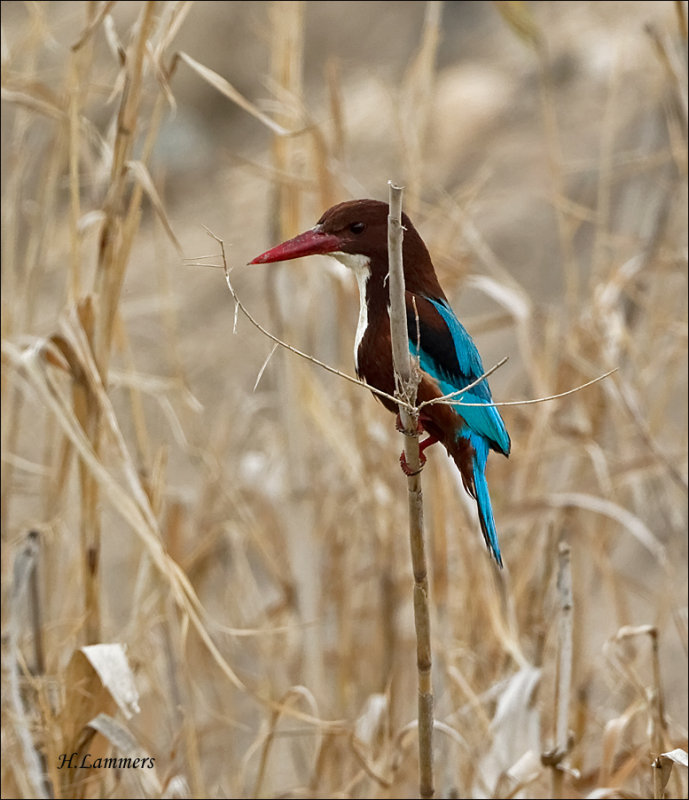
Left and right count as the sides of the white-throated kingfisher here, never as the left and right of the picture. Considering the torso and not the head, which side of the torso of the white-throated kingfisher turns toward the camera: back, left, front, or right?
left
